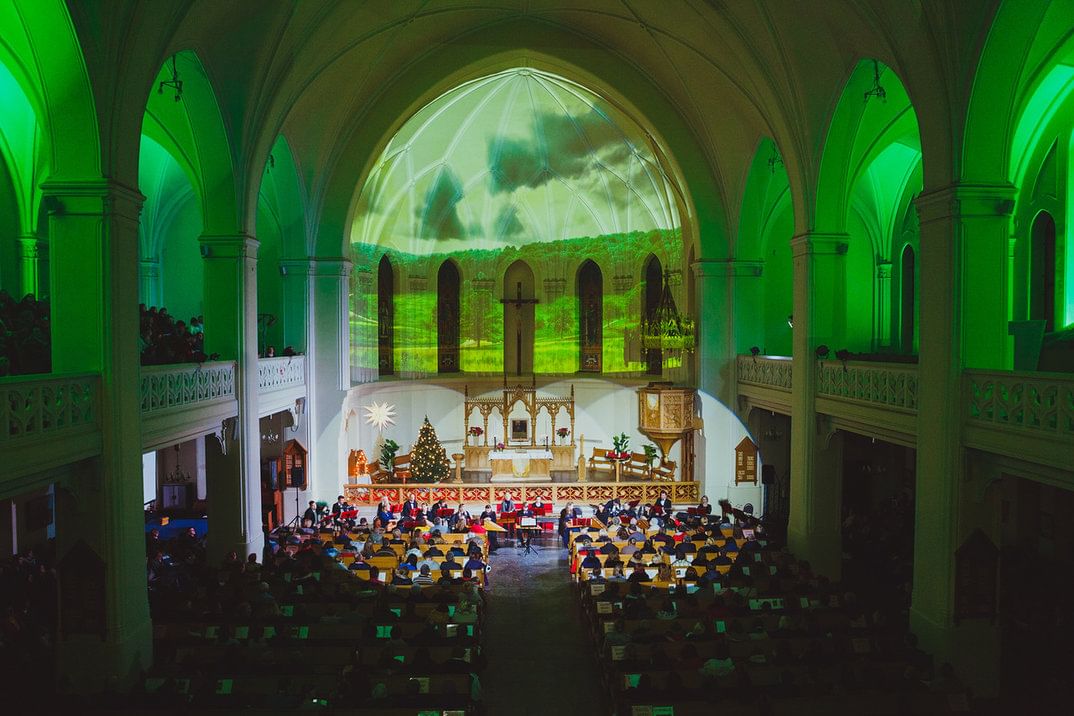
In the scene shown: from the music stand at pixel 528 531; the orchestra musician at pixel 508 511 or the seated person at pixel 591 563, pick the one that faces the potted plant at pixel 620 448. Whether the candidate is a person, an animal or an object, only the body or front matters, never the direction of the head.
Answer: the seated person

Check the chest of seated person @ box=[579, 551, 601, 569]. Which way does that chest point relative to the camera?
away from the camera

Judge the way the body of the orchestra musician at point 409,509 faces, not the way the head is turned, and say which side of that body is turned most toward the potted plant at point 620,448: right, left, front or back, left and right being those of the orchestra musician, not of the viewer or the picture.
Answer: left

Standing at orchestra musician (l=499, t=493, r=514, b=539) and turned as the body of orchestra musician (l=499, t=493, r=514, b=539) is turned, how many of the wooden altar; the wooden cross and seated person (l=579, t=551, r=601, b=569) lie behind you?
2

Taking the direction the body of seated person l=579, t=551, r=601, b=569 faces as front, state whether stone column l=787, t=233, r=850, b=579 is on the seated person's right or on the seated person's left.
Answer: on the seated person's right

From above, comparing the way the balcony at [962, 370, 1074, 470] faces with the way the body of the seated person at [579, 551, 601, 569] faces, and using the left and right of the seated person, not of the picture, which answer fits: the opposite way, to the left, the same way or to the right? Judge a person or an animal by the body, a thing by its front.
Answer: to the left

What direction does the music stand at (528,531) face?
toward the camera

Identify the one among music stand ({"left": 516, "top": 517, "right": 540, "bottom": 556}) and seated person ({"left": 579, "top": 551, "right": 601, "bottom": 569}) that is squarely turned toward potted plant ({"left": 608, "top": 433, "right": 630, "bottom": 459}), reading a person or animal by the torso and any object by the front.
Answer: the seated person

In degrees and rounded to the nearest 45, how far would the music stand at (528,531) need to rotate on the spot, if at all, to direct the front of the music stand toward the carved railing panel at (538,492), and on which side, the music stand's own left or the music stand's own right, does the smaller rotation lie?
approximately 180°

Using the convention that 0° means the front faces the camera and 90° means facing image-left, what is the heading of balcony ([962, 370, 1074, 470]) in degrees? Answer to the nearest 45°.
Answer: approximately 45°

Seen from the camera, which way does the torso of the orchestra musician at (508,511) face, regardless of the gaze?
toward the camera

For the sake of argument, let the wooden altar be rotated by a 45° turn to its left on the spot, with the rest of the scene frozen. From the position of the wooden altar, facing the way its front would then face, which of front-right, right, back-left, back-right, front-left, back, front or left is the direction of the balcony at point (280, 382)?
right
